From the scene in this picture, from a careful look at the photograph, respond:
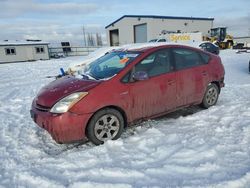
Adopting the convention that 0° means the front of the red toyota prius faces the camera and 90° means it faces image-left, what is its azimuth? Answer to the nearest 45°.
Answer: approximately 45°

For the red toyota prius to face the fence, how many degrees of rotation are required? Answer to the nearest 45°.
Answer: approximately 135° to its right

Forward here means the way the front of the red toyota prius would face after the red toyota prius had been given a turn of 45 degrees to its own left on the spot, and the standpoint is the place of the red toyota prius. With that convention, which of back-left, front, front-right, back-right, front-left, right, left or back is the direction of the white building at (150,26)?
back

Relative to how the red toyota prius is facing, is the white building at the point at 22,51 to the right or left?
on its right
